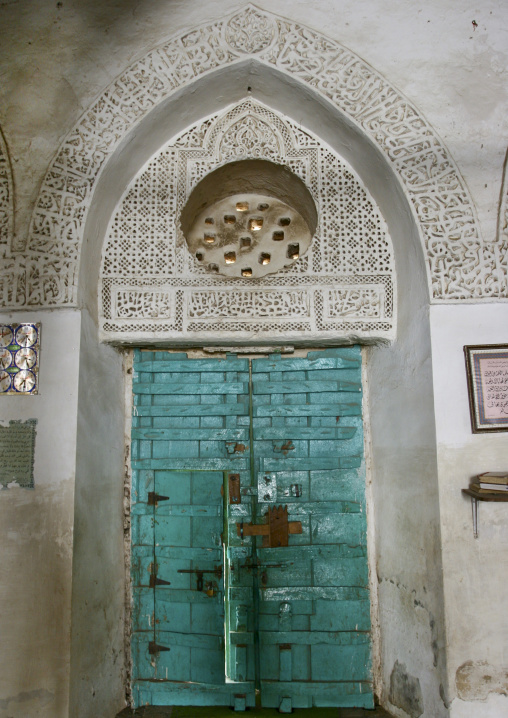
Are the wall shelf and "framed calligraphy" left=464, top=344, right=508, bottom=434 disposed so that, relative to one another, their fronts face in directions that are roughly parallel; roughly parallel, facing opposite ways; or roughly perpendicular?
roughly parallel

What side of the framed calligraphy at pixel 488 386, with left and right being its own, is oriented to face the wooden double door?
right

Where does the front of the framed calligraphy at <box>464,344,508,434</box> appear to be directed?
toward the camera

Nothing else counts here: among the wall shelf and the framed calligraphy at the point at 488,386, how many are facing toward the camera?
2

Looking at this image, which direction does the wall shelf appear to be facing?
toward the camera
